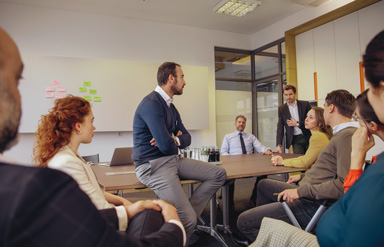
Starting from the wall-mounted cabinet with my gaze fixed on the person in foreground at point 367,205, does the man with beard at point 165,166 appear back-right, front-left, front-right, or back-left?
front-right

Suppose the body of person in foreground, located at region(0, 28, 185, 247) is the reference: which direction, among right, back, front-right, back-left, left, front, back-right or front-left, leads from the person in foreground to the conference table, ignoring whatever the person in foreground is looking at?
front

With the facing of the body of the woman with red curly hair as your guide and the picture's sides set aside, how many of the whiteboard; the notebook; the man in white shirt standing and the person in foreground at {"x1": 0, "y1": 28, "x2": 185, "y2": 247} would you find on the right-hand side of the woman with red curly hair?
1

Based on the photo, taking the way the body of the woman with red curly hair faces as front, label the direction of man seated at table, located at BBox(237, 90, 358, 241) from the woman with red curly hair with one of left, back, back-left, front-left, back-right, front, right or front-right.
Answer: front

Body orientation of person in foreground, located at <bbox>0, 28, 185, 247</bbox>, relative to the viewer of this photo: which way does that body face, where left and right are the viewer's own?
facing away from the viewer and to the right of the viewer

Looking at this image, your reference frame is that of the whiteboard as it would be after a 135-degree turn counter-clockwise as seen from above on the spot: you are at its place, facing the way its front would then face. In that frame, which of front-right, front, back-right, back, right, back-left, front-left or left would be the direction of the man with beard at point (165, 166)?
back-right

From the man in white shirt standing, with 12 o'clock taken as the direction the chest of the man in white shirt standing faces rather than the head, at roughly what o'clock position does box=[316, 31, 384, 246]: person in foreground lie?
The person in foreground is roughly at 12 o'clock from the man in white shirt standing.

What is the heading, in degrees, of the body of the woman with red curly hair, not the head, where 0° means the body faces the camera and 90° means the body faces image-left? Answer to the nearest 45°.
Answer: approximately 270°

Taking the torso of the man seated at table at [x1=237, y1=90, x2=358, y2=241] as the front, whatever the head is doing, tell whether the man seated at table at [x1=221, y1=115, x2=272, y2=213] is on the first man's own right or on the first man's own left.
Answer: on the first man's own right

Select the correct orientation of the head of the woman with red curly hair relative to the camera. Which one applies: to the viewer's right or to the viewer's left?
to the viewer's right

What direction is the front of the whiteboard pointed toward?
toward the camera

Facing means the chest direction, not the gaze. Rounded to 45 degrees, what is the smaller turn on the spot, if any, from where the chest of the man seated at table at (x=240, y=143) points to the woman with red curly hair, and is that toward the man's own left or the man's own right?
0° — they already face them

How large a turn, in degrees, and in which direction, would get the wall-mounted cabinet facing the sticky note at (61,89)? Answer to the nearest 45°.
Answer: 0° — it already faces it

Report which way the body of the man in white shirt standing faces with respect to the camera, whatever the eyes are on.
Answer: toward the camera
